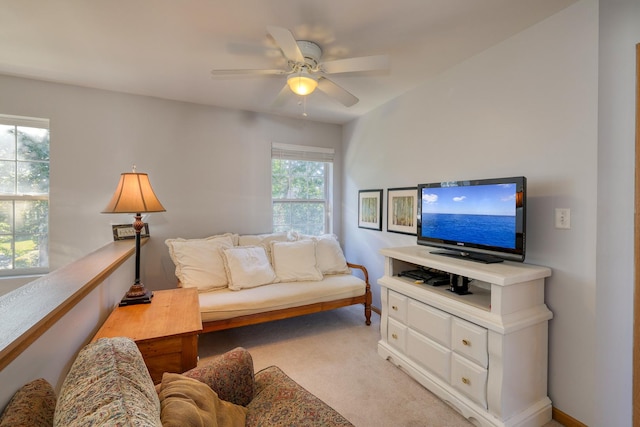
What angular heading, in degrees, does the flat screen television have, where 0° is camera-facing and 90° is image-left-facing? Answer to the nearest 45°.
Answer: approximately 45°

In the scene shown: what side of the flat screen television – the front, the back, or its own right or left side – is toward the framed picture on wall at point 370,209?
right

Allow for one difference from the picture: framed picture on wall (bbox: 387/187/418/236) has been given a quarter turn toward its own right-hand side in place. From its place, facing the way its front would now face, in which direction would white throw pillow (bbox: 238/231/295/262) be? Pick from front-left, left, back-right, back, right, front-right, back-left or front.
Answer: front-left

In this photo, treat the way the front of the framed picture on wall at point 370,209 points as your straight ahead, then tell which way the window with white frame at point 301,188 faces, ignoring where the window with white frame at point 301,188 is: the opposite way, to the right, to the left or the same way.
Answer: to the left

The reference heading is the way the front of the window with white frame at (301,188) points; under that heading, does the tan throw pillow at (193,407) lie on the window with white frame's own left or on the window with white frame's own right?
on the window with white frame's own right

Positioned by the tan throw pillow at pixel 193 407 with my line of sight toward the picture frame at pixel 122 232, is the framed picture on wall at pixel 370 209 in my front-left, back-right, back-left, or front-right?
front-right

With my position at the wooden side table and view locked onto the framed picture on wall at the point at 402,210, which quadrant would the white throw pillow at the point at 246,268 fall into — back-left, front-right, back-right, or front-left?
front-left

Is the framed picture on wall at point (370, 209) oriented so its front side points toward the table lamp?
yes

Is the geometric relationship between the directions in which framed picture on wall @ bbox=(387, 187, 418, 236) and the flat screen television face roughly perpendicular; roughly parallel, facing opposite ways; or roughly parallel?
roughly parallel

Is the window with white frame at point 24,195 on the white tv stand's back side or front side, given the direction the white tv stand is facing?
on the front side

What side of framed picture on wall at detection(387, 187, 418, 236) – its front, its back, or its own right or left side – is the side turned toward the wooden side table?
front

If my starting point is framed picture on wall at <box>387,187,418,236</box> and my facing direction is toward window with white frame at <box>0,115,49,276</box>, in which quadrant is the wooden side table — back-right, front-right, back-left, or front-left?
front-left

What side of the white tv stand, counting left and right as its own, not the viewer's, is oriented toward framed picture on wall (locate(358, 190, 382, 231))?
right

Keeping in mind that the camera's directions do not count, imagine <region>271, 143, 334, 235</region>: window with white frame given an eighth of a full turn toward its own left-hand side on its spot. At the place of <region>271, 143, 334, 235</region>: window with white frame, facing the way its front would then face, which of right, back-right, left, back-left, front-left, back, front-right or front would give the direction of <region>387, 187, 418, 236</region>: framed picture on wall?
front-right

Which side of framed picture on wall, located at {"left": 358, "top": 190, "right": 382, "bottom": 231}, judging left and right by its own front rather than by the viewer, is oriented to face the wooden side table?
front

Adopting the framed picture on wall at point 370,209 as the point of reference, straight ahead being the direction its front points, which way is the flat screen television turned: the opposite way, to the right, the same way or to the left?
the same way

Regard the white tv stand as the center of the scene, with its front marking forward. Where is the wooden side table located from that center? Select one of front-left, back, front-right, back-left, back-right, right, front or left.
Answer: front

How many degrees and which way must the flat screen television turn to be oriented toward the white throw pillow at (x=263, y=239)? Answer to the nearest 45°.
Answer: approximately 45° to its right

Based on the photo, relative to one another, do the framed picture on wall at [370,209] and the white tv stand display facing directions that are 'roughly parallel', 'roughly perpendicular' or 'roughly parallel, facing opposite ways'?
roughly parallel

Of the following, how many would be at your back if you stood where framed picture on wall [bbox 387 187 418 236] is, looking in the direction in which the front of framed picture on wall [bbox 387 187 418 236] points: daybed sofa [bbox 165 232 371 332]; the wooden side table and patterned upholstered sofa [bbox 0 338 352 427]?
0

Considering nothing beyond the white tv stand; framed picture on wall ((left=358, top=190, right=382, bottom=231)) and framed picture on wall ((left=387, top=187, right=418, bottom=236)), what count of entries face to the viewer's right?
0

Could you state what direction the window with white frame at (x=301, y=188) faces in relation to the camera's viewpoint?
facing the viewer and to the right of the viewer
